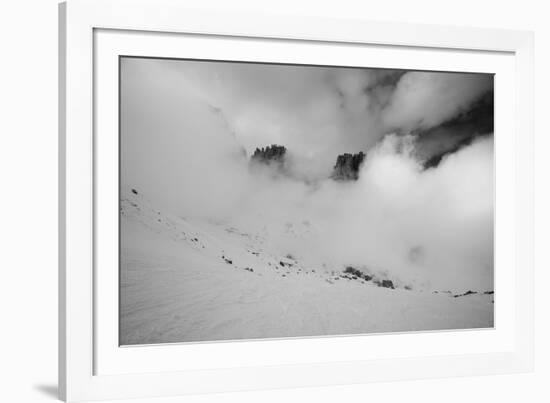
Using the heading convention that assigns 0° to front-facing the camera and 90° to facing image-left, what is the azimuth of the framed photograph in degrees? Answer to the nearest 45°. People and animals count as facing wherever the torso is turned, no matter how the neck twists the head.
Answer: approximately 315°
